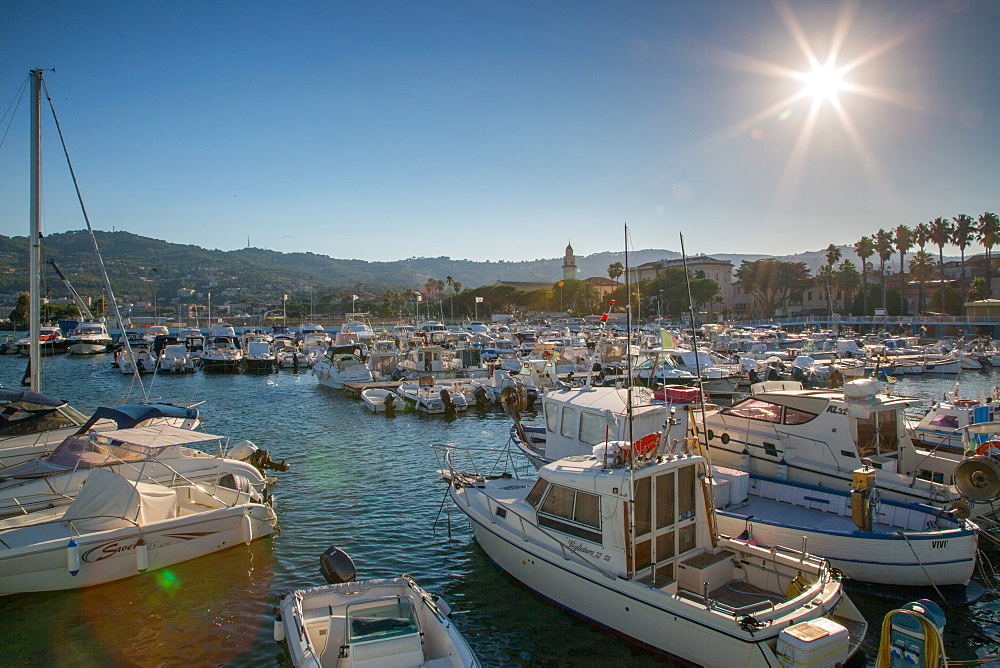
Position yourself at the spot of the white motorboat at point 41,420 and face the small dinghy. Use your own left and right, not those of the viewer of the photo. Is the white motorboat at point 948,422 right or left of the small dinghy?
left

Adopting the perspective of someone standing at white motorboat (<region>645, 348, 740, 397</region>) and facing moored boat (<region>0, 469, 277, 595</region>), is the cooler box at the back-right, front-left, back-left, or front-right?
front-left

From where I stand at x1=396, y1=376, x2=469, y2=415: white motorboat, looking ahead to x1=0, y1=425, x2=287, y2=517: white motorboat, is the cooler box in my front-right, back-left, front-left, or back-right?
front-left

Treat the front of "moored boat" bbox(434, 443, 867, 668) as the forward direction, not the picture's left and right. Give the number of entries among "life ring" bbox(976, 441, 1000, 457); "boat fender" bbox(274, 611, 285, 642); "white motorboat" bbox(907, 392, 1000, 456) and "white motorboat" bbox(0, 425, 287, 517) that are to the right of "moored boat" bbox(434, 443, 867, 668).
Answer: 2

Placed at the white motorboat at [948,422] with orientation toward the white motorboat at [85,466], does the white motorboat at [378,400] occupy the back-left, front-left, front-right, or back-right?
front-right

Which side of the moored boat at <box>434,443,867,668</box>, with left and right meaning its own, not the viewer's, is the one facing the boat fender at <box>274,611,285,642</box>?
left

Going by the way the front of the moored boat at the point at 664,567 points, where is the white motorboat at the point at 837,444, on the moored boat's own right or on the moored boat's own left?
on the moored boat's own right

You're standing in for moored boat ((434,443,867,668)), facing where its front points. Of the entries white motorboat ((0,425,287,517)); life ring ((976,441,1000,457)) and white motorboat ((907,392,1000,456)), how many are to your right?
2

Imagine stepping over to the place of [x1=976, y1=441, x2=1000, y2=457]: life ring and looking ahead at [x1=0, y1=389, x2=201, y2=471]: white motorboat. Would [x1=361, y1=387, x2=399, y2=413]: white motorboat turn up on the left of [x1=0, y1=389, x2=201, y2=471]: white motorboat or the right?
right

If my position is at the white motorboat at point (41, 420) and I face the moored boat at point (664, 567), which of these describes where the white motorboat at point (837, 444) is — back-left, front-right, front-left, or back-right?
front-left

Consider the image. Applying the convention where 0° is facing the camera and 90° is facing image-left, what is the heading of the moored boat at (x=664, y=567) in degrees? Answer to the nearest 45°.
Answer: approximately 135°

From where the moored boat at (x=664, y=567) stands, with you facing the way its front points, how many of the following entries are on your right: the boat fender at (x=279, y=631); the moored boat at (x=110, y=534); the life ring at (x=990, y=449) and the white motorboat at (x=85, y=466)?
1

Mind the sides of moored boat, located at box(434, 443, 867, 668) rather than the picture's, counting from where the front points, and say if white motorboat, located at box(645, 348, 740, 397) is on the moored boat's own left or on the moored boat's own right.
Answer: on the moored boat's own right

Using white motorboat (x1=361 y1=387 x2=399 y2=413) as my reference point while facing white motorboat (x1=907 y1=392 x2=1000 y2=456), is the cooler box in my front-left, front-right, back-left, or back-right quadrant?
front-right

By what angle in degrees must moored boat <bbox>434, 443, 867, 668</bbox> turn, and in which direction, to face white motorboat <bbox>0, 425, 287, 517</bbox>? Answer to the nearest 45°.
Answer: approximately 45° to its left

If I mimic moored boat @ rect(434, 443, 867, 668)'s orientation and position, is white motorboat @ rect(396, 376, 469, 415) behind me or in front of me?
in front

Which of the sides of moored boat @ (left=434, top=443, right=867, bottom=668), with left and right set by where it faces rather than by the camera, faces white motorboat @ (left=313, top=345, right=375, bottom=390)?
front
